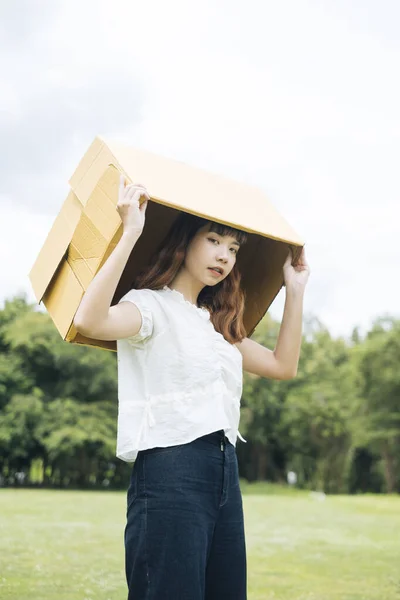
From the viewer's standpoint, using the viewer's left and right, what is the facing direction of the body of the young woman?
facing the viewer and to the right of the viewer
